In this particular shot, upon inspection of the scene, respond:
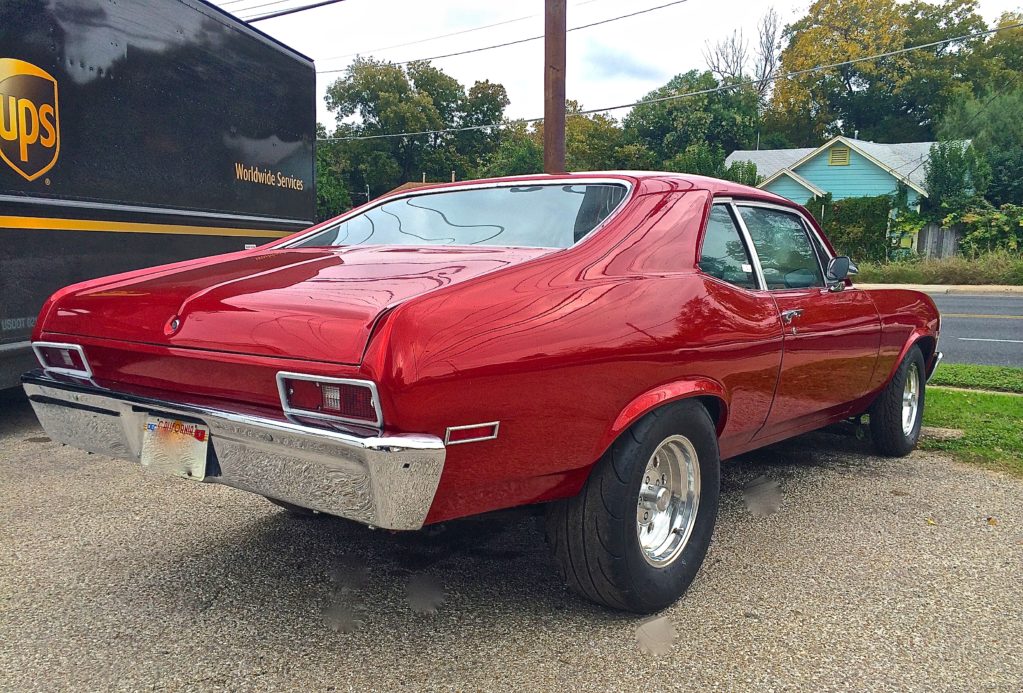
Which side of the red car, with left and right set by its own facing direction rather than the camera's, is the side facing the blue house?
front

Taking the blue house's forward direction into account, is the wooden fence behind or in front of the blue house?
in front

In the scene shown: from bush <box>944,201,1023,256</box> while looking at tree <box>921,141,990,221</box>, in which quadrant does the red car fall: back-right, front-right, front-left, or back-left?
back-left

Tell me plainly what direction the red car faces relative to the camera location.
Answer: facing away from the viewer and to the right of the viewer

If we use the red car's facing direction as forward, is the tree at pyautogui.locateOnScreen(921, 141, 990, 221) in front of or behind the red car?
in front

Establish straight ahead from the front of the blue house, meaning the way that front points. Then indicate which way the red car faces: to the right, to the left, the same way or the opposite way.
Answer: the opposite way

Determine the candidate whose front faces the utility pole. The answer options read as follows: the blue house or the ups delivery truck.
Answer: the blue house

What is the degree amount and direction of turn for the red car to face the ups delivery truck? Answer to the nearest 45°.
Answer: approximately 90° to its left

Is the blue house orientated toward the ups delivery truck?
yes

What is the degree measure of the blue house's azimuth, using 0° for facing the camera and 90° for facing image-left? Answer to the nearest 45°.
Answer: approximately 0°

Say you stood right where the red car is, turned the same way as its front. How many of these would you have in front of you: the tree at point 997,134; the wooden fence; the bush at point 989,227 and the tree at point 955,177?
4
